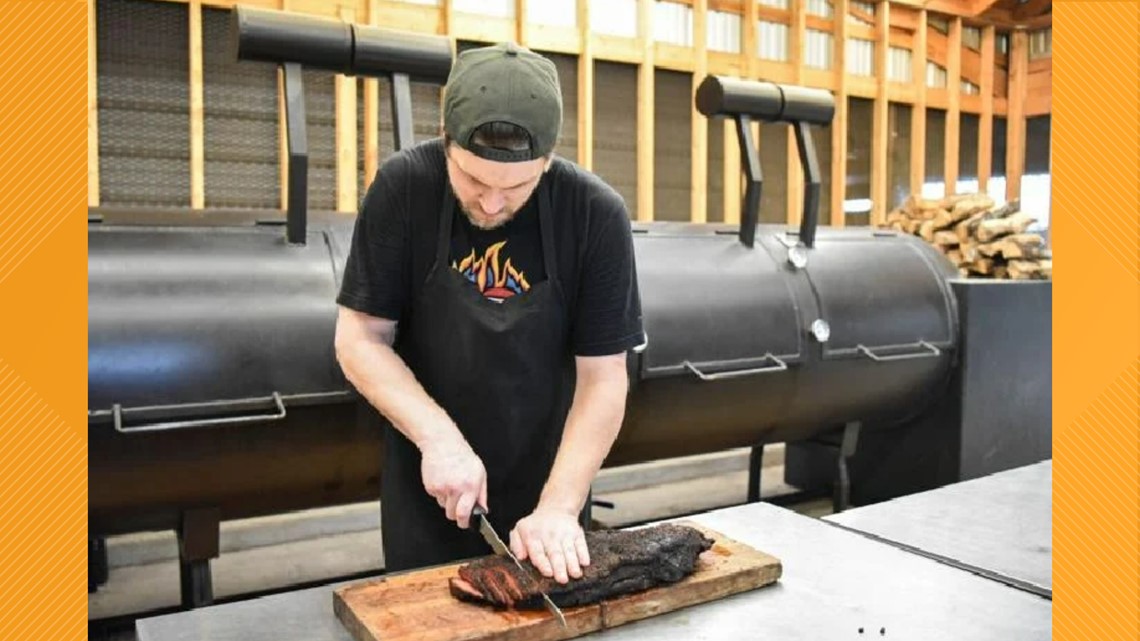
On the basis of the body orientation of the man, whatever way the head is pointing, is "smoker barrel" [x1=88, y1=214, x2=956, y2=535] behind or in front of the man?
behind

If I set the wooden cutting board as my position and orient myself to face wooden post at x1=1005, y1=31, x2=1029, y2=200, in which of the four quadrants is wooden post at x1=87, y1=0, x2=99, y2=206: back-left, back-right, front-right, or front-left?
front-left

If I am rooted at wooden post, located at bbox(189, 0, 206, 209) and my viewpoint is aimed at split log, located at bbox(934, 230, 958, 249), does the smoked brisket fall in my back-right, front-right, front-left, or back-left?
front-right

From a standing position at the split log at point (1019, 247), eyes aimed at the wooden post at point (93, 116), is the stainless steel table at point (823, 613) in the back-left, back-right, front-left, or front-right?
front-left

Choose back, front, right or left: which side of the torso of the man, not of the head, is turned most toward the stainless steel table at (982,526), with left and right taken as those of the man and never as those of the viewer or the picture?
left

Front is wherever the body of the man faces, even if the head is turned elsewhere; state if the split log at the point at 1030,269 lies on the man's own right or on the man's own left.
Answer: on the man's own left

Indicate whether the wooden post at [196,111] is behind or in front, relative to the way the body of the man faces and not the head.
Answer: behind

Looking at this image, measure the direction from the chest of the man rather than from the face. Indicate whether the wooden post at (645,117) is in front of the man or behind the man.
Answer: behind

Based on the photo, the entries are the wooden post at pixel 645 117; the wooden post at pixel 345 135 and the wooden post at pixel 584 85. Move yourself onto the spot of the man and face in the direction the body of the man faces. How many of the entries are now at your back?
3

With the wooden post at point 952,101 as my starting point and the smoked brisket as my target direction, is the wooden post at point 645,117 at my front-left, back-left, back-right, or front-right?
front-right

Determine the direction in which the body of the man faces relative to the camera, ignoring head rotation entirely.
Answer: toward the camera

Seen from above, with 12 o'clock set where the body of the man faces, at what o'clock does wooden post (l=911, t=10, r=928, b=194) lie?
The wooden post is roughly at 7 o'clock from the man.

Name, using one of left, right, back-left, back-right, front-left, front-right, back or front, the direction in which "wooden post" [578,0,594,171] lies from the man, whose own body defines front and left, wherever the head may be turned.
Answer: back

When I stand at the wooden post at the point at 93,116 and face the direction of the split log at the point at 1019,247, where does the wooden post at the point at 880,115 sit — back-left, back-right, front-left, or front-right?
front-left

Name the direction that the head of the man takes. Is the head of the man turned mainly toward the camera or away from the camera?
toward the camera

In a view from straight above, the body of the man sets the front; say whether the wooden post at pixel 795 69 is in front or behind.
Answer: behind

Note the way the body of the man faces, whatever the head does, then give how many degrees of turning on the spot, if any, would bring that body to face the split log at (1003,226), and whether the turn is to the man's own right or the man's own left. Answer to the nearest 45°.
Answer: approximately 135° to the man's own left
